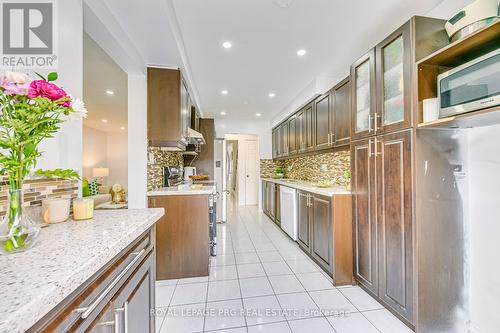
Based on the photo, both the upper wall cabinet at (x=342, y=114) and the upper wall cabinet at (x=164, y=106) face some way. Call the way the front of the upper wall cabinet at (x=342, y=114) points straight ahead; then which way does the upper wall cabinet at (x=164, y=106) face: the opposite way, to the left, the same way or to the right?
the opposite way

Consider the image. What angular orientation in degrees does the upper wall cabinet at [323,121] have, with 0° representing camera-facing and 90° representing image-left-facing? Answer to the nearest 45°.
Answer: approximately 45°

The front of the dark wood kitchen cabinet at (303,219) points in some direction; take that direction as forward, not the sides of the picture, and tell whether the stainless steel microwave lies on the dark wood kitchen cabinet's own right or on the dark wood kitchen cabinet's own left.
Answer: on the dark wood kitchen cabinet's own left

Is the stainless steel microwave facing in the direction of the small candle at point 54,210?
yes

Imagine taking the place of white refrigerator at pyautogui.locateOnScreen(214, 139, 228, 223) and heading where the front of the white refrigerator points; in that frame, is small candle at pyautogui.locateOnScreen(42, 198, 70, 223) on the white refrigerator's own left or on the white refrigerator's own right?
on the white refrigerator's own right

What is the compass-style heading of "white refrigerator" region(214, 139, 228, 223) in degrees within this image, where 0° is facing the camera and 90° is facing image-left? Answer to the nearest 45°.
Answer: approximately 270°

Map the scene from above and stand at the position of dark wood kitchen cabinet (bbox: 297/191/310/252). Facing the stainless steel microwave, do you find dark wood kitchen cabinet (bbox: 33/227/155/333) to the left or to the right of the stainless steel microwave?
right

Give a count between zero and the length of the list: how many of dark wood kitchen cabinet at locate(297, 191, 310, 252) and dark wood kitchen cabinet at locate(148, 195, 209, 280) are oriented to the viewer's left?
1

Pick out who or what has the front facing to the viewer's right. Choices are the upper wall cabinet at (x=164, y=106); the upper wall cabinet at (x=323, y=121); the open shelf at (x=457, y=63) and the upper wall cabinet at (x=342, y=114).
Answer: the upper wall cabinet at (x=164, y=106)

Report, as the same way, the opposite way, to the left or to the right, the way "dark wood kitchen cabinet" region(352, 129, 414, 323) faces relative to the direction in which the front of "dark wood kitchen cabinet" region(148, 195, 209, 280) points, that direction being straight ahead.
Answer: the opposite way

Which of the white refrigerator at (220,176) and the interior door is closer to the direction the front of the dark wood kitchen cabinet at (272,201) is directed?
the white refrigerator
